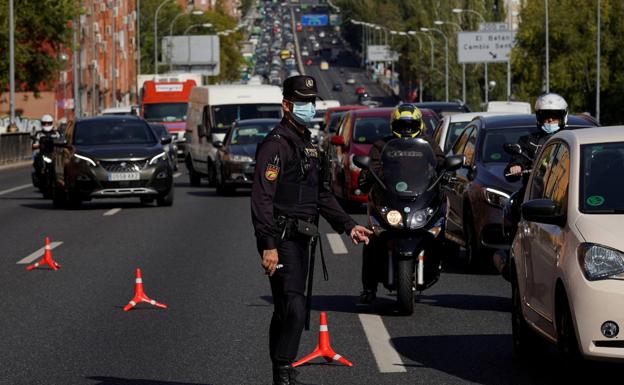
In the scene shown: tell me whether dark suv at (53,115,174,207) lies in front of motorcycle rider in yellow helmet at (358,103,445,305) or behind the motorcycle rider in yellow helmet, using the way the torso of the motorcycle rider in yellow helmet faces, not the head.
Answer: behind

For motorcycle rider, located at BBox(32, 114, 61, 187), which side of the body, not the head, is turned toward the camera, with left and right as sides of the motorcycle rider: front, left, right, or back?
front

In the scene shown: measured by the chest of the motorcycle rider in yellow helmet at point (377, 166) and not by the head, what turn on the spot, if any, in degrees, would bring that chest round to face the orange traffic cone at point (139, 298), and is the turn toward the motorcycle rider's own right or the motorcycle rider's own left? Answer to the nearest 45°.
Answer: approximately 90° to the motorcycle rider's own right

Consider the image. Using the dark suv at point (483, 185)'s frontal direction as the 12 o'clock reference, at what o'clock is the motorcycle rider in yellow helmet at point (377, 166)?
The motorcycle rider in yellow helmet is roughly at 2 o'clock from the dark suv.

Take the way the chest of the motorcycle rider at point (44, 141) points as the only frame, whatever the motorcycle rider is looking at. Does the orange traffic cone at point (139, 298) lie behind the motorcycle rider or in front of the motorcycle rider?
in front

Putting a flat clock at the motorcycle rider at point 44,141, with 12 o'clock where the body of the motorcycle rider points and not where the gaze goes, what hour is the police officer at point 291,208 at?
The police officer is roughly at 12 o'clock from the motorcycle rider.

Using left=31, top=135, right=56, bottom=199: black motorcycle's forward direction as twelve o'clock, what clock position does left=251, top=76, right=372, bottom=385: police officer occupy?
The police officer is roughly at 12 o'clock from the black motorcycle.

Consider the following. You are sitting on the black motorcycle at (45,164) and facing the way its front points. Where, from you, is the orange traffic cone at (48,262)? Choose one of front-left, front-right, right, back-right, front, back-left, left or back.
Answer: front

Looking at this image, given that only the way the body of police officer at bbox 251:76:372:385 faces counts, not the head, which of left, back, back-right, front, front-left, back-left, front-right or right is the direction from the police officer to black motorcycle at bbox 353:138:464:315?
back-left

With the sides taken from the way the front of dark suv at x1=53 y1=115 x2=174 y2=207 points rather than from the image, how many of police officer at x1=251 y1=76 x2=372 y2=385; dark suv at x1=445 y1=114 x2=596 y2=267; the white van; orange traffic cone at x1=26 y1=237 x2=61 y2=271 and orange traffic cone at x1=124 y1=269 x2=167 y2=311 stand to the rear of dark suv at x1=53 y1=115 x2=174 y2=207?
1

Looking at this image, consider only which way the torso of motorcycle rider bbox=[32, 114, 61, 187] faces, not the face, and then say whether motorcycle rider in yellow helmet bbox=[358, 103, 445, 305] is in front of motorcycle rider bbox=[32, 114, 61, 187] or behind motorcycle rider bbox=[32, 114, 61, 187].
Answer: in front

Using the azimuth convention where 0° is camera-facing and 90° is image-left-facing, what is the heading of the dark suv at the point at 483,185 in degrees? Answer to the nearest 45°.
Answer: approximately 315°

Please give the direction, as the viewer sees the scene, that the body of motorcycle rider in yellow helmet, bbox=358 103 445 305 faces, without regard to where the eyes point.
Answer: toward the camera

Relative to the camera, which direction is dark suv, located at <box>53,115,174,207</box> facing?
toward the camera

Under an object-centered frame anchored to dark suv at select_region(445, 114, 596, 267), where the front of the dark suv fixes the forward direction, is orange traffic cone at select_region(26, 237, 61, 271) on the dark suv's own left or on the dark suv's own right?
on the dark suv's own right

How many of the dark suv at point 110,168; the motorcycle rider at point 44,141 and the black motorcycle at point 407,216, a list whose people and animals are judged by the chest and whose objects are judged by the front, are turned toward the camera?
3
